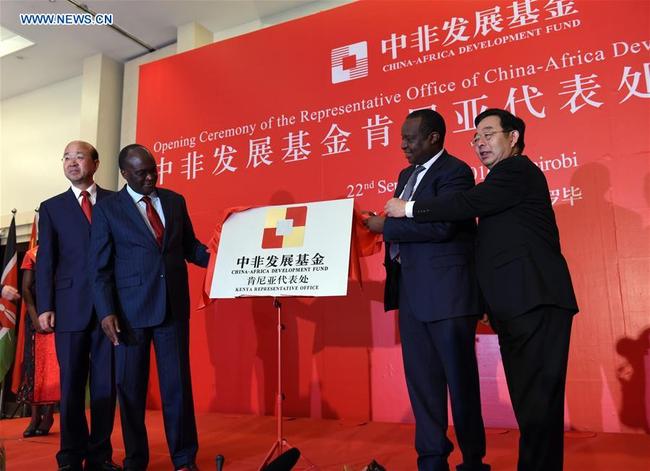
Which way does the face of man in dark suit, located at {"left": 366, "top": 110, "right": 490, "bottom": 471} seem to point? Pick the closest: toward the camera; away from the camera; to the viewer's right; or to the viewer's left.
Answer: to the viewer's left

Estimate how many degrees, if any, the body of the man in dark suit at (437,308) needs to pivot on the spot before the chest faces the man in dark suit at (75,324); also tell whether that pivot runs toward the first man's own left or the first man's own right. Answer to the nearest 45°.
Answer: approximately 45° to the first man's own right

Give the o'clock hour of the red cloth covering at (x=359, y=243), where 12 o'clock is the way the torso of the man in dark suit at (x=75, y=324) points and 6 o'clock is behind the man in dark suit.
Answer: The red cloth covering is roughly at 10 o'clock from the man in dark suit.

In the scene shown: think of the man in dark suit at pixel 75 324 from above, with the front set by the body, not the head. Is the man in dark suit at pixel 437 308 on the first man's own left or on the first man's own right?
on the first man's own left

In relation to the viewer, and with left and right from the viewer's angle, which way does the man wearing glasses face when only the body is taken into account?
facing to the left of the viewer

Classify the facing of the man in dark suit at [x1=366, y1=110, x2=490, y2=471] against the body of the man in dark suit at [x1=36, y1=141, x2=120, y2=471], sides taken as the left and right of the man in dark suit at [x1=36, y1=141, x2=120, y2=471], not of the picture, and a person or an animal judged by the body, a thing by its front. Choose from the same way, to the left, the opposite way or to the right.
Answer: to the right

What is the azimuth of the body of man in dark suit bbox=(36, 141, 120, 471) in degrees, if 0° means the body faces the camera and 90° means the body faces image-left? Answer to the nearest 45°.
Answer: approximately 0°
